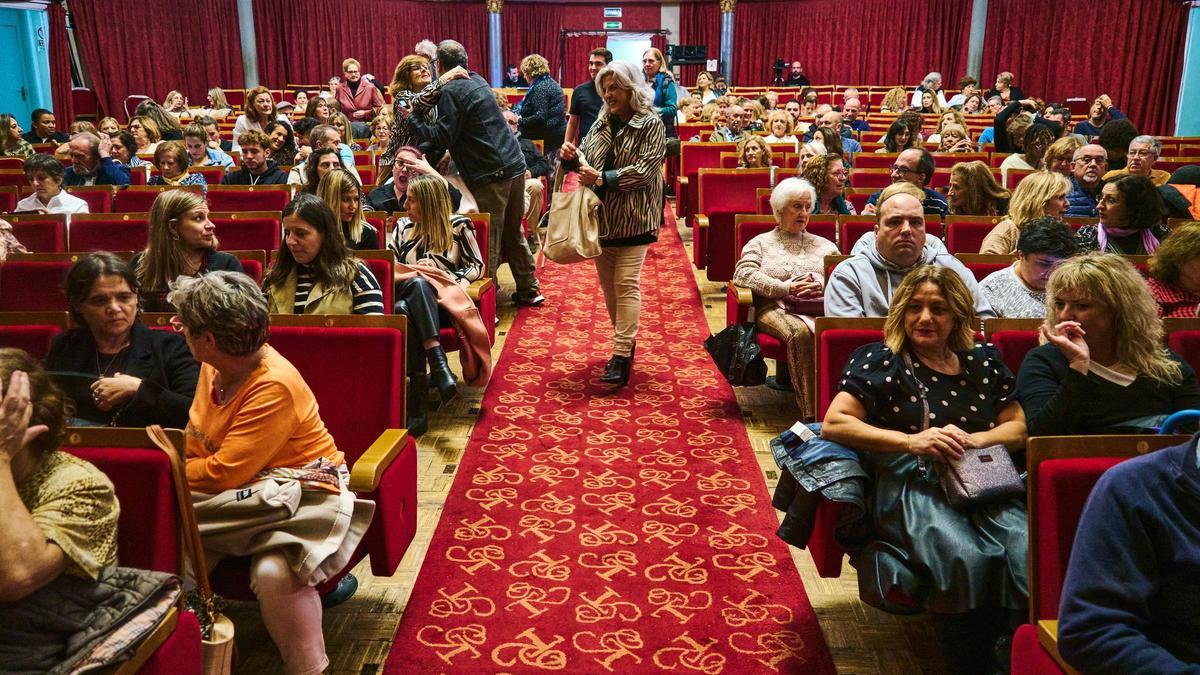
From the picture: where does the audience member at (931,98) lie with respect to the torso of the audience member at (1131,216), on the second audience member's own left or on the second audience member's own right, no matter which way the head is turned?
on the second audience member's own right

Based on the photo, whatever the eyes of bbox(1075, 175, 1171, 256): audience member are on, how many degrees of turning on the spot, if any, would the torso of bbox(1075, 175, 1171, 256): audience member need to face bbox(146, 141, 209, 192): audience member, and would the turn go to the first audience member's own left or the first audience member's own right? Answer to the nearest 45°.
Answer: approximately 45° to the first audience member's own right

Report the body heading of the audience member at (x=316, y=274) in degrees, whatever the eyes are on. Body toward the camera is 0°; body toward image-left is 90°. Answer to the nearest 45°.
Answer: approximately 45°

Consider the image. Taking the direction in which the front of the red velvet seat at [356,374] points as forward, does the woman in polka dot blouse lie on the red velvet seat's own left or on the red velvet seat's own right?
on the red velvet seat's own left

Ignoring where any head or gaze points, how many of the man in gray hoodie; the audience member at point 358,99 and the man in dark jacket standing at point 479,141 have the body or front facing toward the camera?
2

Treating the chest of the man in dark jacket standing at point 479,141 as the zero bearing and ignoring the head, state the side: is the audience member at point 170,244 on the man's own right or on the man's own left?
on the man's own left

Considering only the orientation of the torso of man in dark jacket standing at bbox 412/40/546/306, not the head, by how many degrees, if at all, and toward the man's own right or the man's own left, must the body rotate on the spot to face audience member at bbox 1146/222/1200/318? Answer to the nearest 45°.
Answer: approximately 180°

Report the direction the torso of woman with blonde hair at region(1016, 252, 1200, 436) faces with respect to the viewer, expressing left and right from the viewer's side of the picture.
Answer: facing the viewer and to the left of the viewer

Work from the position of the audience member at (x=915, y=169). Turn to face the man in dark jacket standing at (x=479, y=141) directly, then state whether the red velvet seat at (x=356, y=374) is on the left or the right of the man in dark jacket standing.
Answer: left

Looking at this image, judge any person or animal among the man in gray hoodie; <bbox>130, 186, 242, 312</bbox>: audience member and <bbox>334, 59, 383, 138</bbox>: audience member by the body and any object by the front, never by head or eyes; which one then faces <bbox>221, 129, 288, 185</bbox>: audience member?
<bbox>334, 59, 383, 138</bbox>: audience member

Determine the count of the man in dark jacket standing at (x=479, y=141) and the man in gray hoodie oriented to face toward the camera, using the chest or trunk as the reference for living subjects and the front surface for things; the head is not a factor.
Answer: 1

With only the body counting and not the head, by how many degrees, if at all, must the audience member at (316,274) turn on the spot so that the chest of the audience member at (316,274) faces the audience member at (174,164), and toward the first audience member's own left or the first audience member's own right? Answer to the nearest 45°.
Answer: approximately 135° to the first audience member's own right
